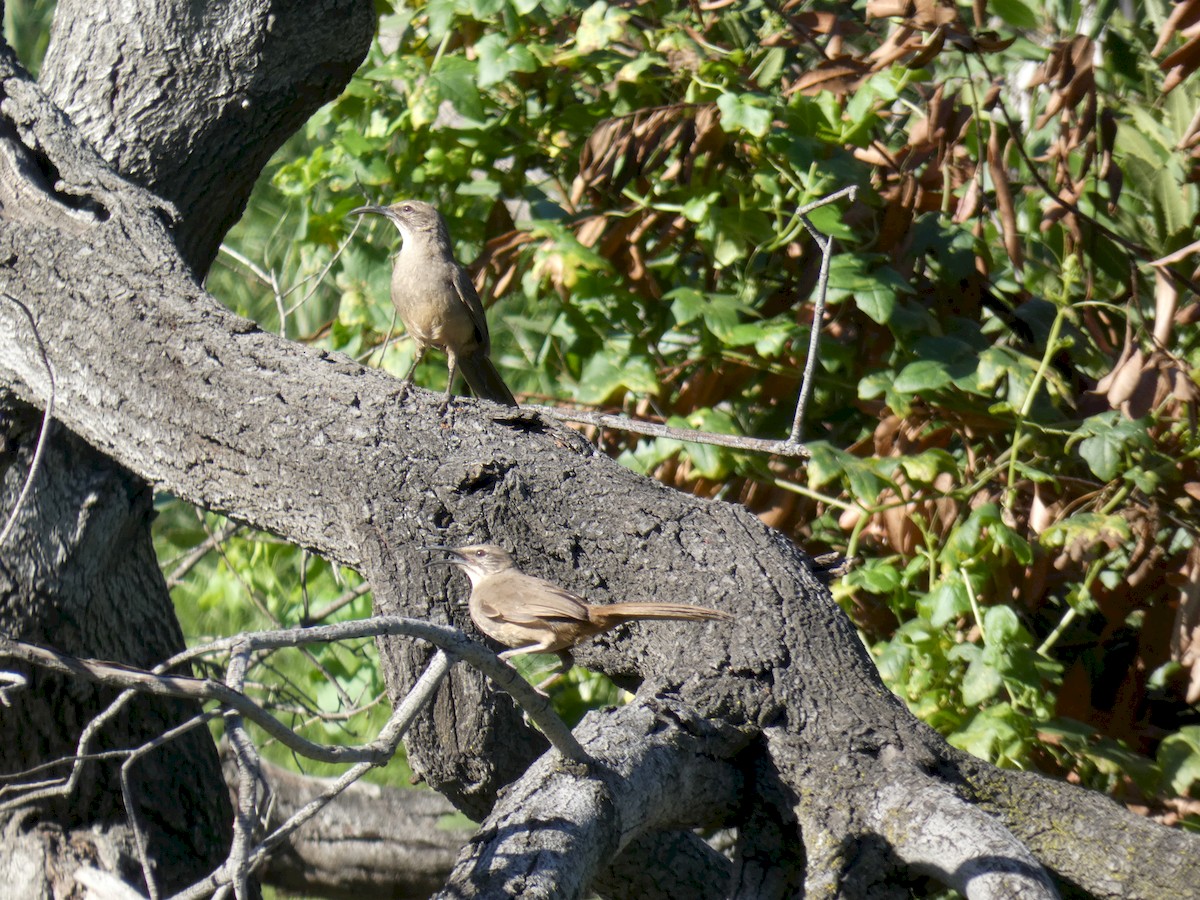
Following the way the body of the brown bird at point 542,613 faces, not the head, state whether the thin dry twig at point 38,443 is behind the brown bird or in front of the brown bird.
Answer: in front

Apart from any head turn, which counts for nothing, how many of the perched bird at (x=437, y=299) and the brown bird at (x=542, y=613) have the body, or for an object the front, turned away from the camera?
0

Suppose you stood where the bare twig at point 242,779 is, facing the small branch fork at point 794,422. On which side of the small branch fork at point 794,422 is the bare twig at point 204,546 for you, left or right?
left

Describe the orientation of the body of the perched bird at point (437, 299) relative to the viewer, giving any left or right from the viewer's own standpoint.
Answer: facing the viewer and to the left of the viewer

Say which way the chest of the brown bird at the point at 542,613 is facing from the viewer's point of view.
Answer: to the viewer's left

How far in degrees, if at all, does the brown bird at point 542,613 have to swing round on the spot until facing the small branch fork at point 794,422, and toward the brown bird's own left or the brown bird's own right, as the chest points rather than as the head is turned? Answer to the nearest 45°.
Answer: approximately 135° to the brown bird's own right

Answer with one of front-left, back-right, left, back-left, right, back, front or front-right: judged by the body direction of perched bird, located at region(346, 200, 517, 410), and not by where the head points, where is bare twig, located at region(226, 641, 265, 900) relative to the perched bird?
front-left
